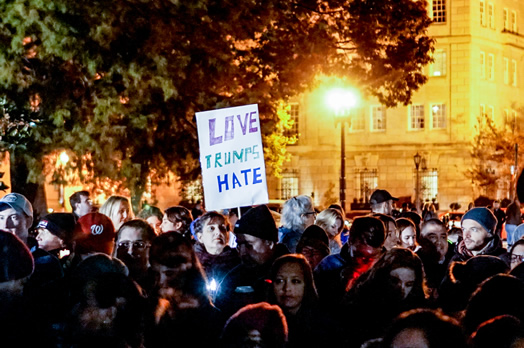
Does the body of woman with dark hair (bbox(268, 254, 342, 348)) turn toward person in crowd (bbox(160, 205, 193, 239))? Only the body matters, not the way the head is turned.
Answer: no

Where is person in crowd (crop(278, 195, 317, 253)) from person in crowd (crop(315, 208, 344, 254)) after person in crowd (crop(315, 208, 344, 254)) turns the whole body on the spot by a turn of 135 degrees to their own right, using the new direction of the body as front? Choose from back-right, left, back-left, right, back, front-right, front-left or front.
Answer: front-left

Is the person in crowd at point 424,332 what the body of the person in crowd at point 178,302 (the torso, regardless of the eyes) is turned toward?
no

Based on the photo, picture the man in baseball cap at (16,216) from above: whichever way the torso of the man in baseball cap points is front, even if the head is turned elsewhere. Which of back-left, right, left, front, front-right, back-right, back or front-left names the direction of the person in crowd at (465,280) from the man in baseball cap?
left

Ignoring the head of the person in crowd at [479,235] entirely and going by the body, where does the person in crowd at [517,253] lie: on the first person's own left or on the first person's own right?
on the first person's own left

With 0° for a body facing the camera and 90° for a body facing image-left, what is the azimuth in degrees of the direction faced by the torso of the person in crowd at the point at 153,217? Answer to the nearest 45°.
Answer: approximately 315°

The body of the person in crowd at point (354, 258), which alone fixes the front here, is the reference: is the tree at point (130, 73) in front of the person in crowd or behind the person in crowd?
behind

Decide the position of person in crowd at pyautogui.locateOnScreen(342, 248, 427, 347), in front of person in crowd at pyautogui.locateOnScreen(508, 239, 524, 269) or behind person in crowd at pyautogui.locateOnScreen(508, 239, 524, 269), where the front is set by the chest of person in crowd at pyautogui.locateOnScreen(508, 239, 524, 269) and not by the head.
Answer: in front

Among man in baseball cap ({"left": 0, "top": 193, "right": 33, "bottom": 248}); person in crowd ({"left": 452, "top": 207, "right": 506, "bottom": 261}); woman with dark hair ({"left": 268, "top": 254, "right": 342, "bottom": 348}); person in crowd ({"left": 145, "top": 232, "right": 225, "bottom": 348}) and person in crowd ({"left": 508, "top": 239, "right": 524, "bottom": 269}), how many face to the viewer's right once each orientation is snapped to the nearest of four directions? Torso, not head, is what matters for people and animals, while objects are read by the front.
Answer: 0

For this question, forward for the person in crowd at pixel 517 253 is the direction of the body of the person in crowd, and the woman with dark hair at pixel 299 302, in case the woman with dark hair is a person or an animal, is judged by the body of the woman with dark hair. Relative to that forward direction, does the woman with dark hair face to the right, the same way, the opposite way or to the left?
the same way

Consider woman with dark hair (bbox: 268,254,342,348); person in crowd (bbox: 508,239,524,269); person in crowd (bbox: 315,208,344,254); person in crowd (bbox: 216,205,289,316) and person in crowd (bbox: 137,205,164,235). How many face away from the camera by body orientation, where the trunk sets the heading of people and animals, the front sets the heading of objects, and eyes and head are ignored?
0

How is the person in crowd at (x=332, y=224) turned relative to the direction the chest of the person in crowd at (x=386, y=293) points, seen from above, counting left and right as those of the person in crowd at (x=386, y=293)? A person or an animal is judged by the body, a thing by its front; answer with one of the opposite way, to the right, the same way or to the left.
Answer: the same way

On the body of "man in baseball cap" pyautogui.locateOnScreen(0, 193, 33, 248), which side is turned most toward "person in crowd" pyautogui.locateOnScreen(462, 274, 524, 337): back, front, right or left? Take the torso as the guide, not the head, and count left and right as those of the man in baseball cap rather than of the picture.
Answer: left

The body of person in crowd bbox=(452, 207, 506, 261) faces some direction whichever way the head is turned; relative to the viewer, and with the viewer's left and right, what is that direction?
facing the viewer and to the left of the viewer
